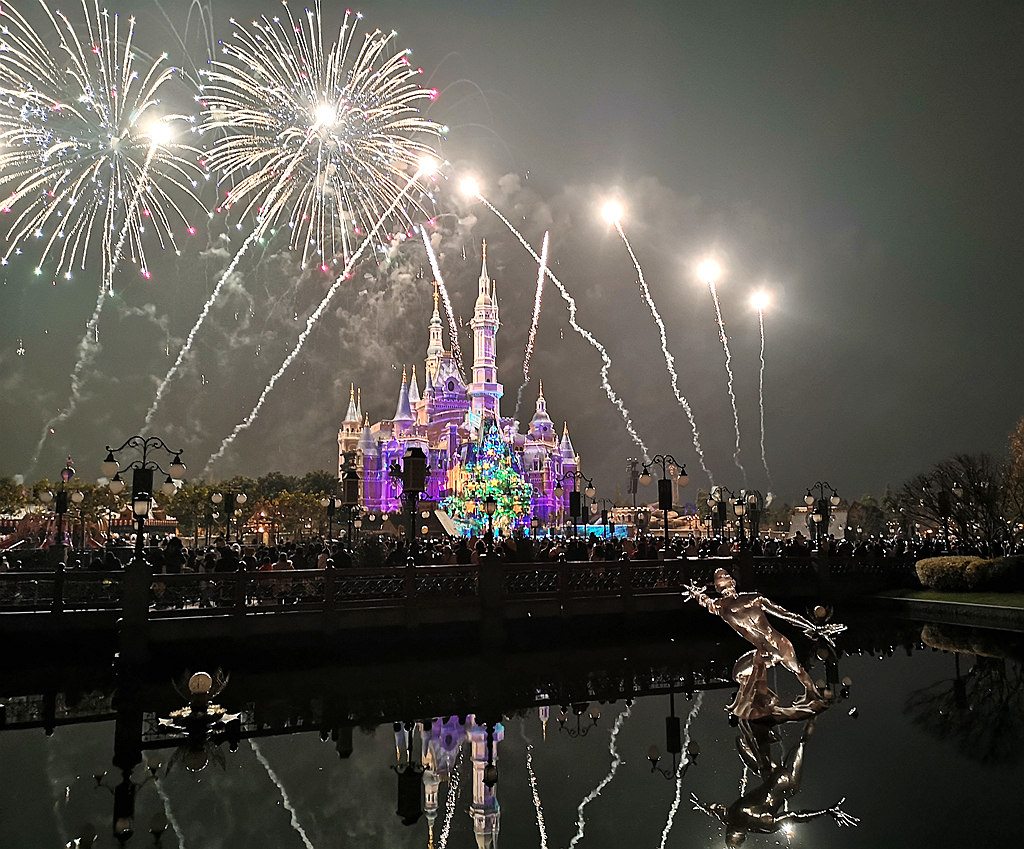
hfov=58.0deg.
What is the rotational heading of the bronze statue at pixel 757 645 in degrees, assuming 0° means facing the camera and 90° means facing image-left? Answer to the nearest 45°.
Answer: approximately 45°

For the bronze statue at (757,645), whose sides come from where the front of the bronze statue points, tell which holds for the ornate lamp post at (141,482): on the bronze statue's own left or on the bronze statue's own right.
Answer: on the bronze statue's own right
